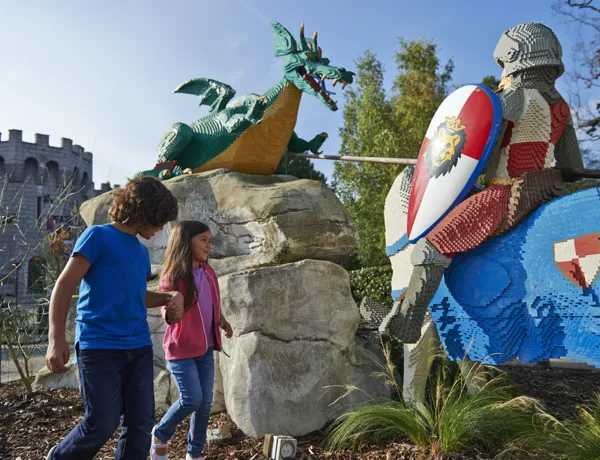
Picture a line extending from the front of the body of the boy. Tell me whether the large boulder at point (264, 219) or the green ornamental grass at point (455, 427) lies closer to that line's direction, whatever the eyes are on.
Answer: the green ornamental grass

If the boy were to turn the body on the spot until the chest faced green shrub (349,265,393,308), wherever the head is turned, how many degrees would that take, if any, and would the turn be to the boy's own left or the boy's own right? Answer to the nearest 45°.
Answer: approximately 90° to the boy's own left

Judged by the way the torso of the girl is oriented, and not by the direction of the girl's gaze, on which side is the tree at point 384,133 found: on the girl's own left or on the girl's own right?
on the girl's own left

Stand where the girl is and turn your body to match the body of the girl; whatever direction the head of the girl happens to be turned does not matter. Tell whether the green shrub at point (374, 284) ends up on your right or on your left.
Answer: on your left

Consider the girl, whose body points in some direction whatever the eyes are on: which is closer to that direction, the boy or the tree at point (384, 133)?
the boy

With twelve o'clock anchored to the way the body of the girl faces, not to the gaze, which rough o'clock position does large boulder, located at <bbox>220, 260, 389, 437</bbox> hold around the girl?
The large boulder is roughly at 9 o'clock from the girl.

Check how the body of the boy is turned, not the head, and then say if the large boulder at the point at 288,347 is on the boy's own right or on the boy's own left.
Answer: on the boy's own left

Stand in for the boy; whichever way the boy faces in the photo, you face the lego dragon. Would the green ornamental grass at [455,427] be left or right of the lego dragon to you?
right
